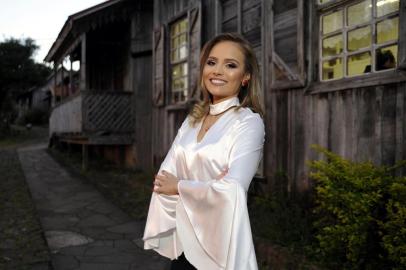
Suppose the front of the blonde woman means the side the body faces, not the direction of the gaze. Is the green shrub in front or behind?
behind

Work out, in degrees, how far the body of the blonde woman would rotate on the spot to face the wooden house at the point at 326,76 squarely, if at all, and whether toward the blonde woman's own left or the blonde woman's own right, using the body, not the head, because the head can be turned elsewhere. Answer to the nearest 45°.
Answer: approximately 180°

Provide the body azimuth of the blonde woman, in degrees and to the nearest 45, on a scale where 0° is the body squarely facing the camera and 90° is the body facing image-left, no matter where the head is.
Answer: approximately 45°

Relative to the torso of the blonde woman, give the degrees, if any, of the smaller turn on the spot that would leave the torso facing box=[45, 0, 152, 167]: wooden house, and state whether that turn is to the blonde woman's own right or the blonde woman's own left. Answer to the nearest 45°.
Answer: approximately 135° to the blonde woman's own right

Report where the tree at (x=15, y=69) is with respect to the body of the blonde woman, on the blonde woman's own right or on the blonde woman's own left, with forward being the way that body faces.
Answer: on the blonde woman's own right
